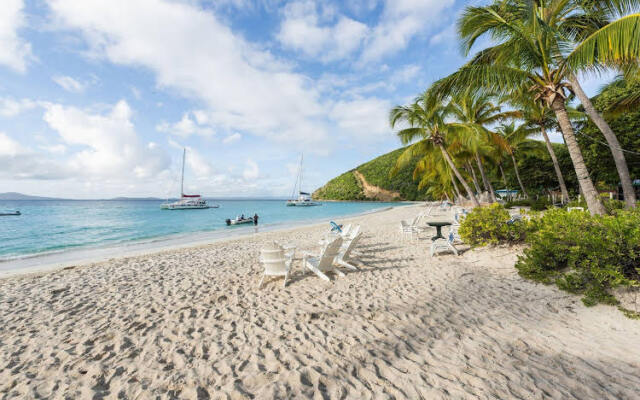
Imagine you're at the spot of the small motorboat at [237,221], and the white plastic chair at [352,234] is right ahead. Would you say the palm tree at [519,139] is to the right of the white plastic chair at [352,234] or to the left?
left

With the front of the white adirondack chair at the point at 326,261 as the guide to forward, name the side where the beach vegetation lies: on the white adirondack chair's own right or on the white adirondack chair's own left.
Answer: on the white adirondack chair's own right

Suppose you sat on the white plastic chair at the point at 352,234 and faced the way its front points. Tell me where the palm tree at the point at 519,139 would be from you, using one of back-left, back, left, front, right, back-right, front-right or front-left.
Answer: back-right

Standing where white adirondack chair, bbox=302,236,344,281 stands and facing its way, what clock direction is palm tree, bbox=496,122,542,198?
The palm tree is roughly at 3 o'clock from the white adirondack chair.

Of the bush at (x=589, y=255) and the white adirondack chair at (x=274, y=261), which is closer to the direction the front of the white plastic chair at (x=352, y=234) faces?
the white adirondack chair

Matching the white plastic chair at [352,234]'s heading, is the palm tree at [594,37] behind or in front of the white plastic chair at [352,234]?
behind

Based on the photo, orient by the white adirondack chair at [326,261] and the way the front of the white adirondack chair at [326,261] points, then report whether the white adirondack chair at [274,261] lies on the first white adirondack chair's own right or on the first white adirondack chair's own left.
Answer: on the first white adirondack chair's own left

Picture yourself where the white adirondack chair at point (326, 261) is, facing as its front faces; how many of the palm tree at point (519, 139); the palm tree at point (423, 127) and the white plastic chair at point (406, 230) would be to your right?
3

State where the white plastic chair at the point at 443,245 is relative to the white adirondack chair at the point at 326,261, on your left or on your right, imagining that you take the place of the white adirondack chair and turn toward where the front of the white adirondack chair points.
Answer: on your right

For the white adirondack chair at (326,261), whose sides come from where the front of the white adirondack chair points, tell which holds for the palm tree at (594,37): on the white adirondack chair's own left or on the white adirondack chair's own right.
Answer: on the white adirondack chair's own right

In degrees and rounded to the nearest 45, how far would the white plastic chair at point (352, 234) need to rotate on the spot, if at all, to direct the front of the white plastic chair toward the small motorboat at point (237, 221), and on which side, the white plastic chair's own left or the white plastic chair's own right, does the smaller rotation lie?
approximately 45° to the white plastic chair's own right

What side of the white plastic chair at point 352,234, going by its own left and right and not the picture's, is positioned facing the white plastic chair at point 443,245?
back

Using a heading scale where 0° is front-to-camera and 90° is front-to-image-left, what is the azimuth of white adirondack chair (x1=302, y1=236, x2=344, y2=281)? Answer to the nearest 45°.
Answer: approximately 135°
